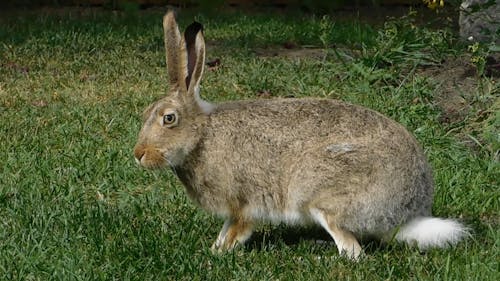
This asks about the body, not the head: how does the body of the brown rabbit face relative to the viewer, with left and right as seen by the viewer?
facing to the left of the viewer
